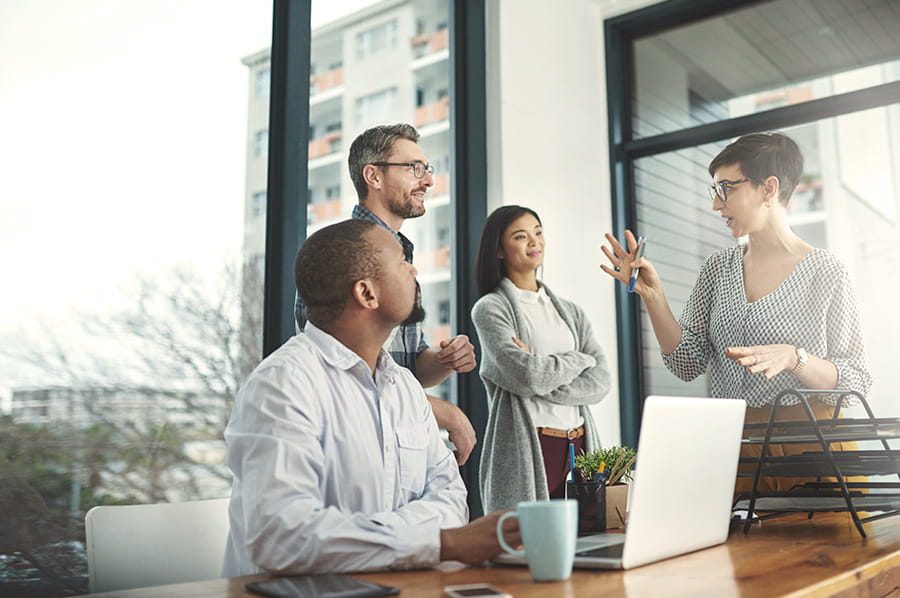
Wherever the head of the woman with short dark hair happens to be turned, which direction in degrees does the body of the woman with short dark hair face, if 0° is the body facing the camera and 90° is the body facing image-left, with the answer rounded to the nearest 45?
approximately 45°

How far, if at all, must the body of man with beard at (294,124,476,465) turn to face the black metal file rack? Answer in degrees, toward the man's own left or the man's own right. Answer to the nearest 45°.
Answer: approximately 45° to the man's own right

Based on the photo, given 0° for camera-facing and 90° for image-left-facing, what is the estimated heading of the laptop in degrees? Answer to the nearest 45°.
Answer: approximately 135°

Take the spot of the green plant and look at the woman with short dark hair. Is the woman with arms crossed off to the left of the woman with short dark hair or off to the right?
left

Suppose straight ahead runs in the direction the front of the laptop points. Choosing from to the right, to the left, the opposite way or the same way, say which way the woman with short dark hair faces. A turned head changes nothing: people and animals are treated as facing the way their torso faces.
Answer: to the left

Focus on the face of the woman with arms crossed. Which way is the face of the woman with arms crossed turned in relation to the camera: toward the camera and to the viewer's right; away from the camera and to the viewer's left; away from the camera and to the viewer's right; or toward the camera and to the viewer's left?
toward the camera and to the viewer's right

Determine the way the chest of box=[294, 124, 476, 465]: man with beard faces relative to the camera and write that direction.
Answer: to the viewer's right

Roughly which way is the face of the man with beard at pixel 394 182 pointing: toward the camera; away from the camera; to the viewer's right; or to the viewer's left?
to the viewer's right

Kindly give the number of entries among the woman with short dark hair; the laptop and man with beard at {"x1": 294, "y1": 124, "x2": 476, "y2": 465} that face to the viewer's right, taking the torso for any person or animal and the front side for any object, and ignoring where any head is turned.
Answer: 1

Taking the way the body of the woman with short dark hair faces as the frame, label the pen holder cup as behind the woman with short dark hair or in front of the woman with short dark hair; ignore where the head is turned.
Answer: in front

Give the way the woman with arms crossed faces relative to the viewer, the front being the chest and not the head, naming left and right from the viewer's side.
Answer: facing the viewer and to the right of the viewer

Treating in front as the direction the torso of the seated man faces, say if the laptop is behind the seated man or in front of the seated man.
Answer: in front

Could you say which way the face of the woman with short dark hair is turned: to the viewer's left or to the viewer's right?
to the viewer's left

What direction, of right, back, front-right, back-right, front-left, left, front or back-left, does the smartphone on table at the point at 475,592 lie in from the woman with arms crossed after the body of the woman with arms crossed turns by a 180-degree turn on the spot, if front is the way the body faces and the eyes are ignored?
back-left
